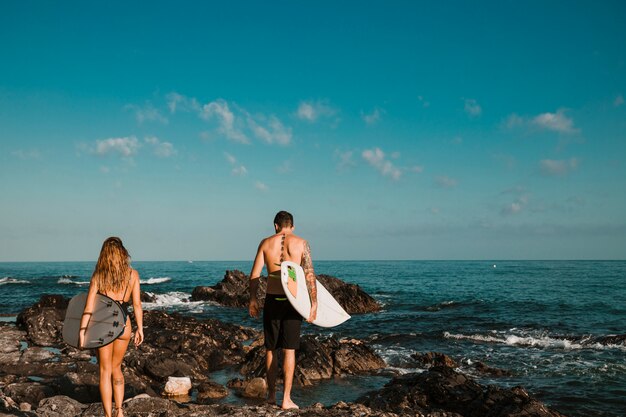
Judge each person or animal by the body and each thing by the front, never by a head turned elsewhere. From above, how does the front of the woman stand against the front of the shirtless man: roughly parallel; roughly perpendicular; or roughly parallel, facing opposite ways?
roughly parallel

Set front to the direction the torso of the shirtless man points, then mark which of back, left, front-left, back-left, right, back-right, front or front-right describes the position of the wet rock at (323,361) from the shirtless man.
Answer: front

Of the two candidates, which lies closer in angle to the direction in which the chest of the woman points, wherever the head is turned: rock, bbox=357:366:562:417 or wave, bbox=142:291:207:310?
the wave

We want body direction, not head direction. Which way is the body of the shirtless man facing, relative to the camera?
away from the camera

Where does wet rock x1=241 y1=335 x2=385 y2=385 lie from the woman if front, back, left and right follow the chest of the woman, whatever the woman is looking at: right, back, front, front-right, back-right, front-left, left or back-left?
front-right

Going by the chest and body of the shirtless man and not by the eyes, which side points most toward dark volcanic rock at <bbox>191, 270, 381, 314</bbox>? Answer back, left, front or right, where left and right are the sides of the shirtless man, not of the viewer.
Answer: front

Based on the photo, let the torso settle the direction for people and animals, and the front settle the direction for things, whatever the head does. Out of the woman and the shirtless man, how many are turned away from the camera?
2

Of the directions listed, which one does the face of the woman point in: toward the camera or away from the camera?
away from the camera

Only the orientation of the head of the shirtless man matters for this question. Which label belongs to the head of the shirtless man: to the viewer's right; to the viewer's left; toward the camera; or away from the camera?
away from the camera

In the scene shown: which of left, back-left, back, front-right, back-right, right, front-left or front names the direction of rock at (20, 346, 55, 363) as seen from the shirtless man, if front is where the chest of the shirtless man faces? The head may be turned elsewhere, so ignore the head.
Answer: front-left

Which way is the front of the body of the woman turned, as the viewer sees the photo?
away from the camera

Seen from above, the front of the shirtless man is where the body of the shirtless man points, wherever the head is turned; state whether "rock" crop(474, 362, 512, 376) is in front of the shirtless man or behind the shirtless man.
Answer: in front
